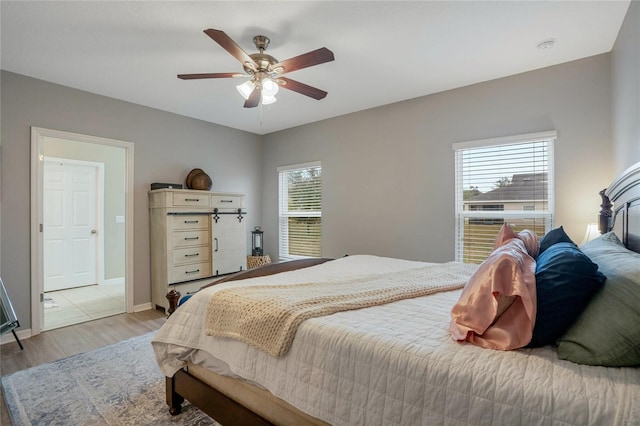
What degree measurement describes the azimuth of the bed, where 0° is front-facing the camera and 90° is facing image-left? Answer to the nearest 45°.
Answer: approximately 135°

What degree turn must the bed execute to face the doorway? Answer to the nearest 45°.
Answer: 0° — it already faces it

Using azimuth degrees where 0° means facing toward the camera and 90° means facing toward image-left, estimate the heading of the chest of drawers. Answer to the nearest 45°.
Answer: approximately 315°
